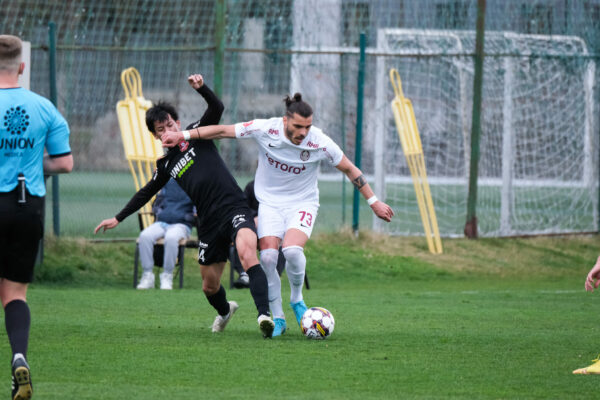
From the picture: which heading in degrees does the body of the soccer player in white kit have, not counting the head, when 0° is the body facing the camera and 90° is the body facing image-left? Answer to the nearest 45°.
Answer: approximately 0°

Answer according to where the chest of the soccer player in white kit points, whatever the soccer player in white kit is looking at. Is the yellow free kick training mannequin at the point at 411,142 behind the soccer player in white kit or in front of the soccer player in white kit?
behind

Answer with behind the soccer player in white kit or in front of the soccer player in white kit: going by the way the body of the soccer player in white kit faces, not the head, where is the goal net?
behind

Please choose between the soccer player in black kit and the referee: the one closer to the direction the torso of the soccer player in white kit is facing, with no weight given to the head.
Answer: the referee
